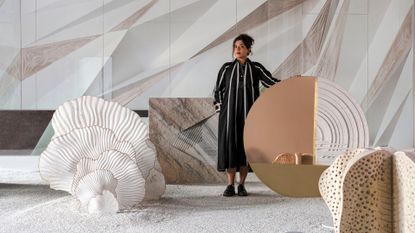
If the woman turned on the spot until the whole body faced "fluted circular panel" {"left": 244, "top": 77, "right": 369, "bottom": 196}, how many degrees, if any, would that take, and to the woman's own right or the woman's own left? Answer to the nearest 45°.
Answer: approximately 45° to the woman's own left

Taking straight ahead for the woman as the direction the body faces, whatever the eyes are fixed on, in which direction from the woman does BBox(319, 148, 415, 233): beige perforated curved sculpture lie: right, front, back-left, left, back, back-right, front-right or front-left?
front

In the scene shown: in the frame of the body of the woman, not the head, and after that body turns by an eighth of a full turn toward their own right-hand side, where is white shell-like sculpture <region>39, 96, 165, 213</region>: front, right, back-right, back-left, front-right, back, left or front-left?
front

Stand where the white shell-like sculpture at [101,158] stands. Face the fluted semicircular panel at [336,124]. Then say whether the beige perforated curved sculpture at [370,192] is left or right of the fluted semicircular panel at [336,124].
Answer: right

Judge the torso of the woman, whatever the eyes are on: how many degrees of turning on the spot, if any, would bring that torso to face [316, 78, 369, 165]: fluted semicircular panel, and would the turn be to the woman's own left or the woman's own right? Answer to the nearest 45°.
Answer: approximately 45° to the woman's own left

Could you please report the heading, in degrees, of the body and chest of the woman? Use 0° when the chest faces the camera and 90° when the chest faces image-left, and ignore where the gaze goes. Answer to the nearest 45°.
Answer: approximately 0°

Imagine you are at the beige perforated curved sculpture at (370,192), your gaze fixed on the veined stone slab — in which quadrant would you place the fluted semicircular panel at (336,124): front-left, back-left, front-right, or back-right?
front-right

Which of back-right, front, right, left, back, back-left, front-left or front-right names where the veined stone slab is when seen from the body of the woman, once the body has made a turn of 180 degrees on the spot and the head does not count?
front-left
